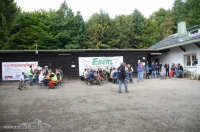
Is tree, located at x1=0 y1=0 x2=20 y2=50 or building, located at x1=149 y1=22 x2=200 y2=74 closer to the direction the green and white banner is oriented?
the building

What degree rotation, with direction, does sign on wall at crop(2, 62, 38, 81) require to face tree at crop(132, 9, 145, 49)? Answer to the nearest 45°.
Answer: approximately 135° to its left

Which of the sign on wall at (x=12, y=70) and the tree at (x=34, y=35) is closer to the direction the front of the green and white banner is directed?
the sign on wall

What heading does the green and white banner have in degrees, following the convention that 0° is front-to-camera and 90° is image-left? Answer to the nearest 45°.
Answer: approximately 0°

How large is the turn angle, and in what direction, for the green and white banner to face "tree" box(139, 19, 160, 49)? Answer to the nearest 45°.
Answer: approximately 135° to its left

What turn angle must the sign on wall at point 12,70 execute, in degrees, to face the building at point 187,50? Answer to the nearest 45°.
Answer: approximately 90° to its left

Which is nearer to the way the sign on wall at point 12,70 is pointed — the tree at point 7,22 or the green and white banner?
the green and white banner

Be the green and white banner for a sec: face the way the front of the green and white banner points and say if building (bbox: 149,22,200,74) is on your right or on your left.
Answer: on your left

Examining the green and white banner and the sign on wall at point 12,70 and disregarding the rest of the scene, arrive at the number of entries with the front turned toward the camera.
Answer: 2

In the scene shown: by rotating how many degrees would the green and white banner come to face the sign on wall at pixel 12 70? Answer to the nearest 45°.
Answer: approximately 90° to its right
